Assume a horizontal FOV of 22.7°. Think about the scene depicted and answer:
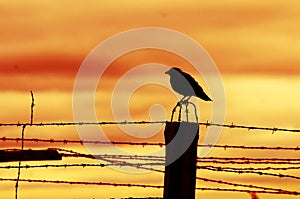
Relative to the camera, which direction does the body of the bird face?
to the viewer's left
